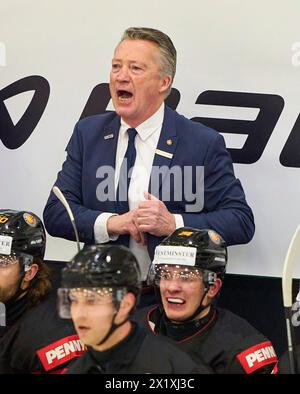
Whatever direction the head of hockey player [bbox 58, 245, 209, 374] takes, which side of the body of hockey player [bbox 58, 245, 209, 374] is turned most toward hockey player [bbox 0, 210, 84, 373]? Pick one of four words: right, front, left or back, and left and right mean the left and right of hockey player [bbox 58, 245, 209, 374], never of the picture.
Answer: right

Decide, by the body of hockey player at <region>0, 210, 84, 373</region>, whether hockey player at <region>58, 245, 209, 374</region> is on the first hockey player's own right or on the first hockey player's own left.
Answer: on the first hockey player's own left

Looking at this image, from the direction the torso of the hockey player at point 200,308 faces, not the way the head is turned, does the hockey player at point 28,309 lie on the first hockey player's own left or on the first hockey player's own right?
on the first hockey player's own right

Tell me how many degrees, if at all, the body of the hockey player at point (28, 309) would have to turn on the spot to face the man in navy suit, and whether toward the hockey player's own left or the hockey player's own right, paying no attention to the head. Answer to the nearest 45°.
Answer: approximately 180°

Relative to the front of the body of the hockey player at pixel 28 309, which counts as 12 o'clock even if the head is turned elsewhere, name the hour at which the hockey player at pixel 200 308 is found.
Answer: the hockey player at pixel 200 308 is roughly at 8 o'clock from the hockey player at pixel 28 309.

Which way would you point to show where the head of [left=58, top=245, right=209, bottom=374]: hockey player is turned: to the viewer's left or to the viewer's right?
to the viewer's left

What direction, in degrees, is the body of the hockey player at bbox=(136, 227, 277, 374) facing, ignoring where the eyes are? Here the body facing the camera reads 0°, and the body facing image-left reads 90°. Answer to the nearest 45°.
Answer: approximately 45°

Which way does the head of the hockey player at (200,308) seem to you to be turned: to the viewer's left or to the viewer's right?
to the viewer's left

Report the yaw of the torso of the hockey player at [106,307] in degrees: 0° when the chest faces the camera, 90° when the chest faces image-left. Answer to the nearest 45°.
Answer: approximately 45°
